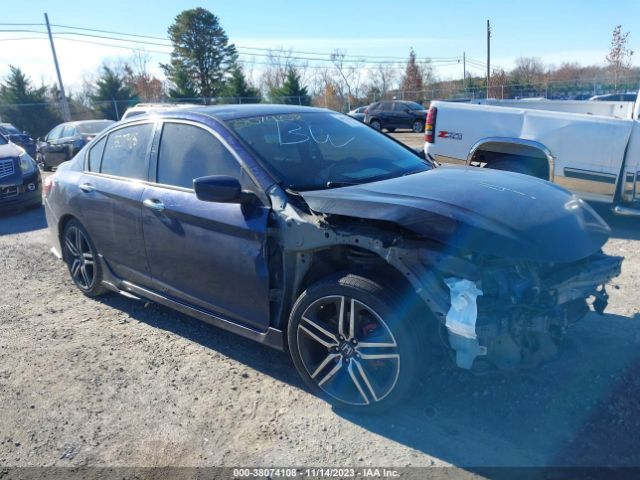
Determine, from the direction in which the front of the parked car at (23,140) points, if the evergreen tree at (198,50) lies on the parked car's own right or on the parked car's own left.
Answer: on the parked car's own left

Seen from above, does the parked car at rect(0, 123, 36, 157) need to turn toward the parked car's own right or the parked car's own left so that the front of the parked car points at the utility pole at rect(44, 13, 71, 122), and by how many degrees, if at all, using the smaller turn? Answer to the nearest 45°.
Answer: approximately 135° to the parked car's own left

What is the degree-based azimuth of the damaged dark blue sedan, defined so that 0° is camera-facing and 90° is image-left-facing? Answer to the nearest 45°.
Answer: approximately 315°

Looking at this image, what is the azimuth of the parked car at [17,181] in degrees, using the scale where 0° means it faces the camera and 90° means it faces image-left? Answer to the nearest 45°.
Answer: approximately 315°

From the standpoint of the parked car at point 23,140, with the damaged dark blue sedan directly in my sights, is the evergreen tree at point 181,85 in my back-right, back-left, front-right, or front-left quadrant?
back-left

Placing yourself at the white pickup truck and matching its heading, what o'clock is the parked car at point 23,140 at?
The parked car is roughly at 5 o'clock from the white pickup truck.

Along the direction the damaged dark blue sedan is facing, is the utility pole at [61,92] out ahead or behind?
behind
